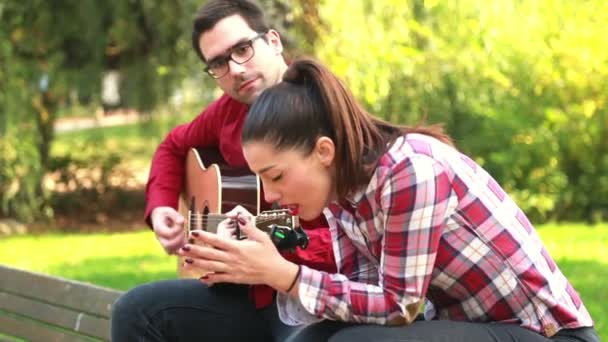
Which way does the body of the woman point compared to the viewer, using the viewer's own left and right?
facing to the left of the viewer

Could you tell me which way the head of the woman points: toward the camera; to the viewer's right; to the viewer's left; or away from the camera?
to the viewer's left

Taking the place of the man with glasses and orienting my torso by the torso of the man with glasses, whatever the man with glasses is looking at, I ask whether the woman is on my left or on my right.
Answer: on my left

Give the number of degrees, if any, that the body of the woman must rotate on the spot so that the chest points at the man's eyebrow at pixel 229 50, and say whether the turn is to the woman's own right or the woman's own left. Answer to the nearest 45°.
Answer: approximately 45° to the woman's own right

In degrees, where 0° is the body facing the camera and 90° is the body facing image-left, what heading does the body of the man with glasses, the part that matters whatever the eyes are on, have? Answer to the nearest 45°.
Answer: approximately 45°

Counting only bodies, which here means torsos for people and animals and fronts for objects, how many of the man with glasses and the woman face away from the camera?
0
